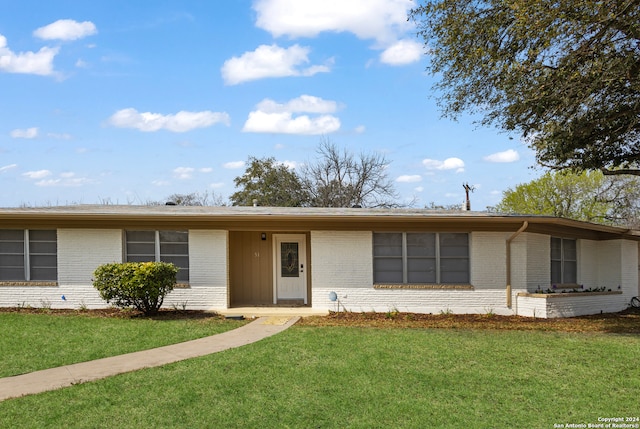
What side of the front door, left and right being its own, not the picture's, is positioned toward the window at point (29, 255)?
right

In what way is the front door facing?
toward the camera

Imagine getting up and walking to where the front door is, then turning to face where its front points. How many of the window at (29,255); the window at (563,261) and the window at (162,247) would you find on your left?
1

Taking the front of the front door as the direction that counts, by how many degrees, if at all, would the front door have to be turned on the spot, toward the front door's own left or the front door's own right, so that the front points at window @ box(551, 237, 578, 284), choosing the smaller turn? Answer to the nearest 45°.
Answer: approximately 90° to the front door's own left

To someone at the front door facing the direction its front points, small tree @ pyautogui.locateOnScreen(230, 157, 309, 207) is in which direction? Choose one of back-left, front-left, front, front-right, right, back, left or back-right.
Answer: back

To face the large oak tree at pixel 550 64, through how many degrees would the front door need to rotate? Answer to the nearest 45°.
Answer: approximately 45° to its left

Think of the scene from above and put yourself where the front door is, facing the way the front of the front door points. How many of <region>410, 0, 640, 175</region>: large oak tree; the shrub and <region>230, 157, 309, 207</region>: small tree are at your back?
1

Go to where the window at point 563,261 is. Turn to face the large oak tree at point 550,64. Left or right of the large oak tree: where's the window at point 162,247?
right

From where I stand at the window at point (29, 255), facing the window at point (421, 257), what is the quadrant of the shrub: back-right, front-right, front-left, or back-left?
front-right

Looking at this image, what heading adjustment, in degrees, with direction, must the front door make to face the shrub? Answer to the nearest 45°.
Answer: approximately 45° to its right

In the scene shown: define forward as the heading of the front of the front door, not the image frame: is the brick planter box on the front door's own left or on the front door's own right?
on the front door's own left
